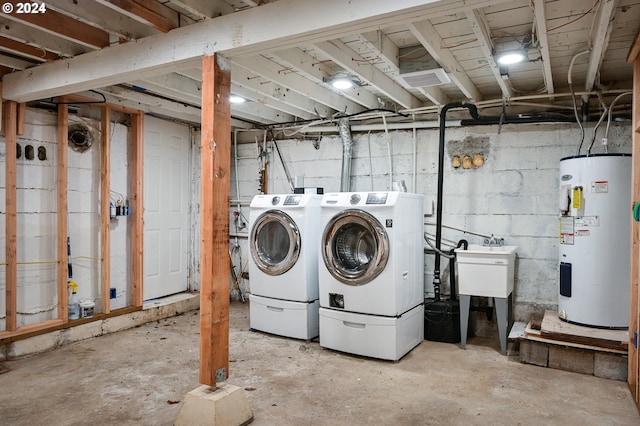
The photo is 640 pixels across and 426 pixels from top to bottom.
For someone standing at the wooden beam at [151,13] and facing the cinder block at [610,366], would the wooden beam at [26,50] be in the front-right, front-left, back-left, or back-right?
back-left

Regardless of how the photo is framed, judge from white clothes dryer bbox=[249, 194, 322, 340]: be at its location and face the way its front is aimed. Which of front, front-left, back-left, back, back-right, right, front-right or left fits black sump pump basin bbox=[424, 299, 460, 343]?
back-left

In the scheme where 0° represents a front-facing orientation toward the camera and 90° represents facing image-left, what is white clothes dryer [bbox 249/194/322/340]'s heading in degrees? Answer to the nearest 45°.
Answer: approximately 45°

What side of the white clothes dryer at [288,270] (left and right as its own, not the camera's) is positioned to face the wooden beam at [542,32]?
left

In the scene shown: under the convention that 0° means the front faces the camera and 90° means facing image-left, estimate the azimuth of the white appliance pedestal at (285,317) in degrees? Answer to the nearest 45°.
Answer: approximately 45°

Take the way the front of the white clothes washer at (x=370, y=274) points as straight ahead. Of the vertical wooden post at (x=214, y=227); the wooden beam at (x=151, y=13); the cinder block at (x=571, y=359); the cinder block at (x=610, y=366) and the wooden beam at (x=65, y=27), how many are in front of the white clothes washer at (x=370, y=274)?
3
